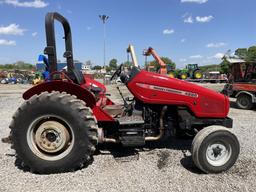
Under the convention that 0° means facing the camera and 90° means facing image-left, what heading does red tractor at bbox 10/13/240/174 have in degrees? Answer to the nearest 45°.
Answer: approximately 270°

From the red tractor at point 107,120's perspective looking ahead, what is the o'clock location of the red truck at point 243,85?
the red truck at point 243,85 is roughly at 10 o'clock from the red tractor at point 107,120.

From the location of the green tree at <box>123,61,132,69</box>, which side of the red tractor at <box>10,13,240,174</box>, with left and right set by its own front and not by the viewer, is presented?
left
